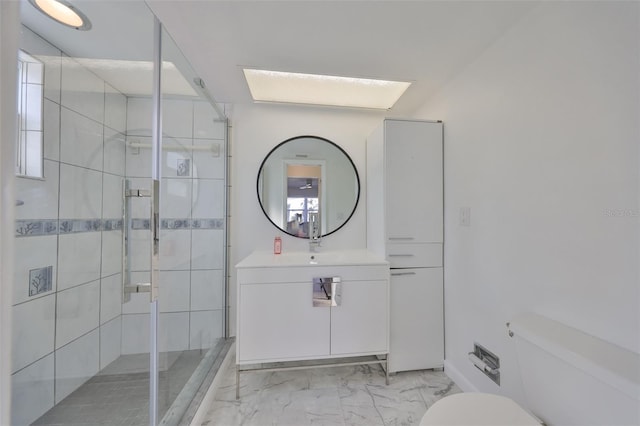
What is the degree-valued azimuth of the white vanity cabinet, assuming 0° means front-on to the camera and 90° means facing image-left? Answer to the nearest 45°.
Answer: approximately 0°

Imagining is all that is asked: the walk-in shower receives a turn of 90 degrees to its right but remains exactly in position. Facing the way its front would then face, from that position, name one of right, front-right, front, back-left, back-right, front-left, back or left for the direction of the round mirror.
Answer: back-left

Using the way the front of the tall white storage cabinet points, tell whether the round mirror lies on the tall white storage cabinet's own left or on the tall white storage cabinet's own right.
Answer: on the tall white storage cabinet's own right

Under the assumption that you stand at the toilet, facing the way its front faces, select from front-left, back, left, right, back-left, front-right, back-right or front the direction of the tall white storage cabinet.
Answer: right

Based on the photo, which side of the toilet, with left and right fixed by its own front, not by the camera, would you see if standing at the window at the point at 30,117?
front

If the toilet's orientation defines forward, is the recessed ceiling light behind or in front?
in front

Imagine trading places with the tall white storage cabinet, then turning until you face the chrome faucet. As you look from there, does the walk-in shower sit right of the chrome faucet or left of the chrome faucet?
left

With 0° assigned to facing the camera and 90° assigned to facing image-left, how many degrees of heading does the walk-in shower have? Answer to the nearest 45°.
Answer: approximately 315°

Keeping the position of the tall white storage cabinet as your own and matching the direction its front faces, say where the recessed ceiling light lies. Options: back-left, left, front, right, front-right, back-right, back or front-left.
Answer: front-right

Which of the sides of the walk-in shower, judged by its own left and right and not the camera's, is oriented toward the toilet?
front
